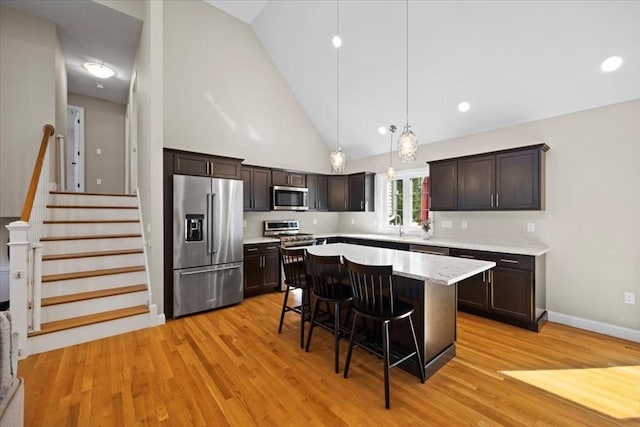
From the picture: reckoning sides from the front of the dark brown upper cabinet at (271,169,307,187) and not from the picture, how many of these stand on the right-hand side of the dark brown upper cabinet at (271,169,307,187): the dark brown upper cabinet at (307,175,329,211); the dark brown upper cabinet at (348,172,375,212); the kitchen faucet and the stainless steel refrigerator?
1

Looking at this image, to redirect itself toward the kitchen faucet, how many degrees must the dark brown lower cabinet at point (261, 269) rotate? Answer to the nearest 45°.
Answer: approximately 45° to its left

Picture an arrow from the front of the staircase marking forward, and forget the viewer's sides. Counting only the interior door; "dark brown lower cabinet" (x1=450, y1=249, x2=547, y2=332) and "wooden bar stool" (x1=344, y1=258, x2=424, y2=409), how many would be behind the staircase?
1

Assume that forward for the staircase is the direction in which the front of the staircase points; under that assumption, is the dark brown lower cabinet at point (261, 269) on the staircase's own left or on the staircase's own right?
on the staircase's own left

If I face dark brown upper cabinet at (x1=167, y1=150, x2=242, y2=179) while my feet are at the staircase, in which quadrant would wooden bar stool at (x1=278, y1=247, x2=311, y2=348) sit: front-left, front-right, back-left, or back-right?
front-right

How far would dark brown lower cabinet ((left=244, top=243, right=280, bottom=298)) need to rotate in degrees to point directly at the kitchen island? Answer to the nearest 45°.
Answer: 0° — it already faces it

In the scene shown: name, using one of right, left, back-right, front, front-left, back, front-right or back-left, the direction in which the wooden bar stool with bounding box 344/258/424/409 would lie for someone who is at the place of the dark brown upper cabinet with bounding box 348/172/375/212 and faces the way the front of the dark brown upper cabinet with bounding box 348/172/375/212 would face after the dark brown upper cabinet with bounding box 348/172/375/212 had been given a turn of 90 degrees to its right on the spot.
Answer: back-left

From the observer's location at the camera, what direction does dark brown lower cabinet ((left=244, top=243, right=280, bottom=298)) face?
facing the viewer and to the right of the viewer

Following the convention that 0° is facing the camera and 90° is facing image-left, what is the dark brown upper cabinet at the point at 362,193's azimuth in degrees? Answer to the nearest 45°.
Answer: approximately 45°

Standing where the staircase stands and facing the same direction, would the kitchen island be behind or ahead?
ahead

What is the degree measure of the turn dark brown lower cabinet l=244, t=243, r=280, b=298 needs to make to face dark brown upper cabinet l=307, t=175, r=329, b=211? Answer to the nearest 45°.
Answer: approximately 90° to its left

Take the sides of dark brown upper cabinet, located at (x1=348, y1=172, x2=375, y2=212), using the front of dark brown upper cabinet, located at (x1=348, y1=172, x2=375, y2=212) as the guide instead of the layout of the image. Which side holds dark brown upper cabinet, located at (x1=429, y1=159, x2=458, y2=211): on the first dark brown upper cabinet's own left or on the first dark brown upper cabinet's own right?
on the first dark brown upper cabinet's own left

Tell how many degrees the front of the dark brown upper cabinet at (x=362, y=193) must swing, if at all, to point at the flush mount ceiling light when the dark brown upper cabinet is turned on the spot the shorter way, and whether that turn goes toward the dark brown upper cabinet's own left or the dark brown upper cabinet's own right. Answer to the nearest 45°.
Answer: approximately 45° to the dark brown upper cabinet's own right
